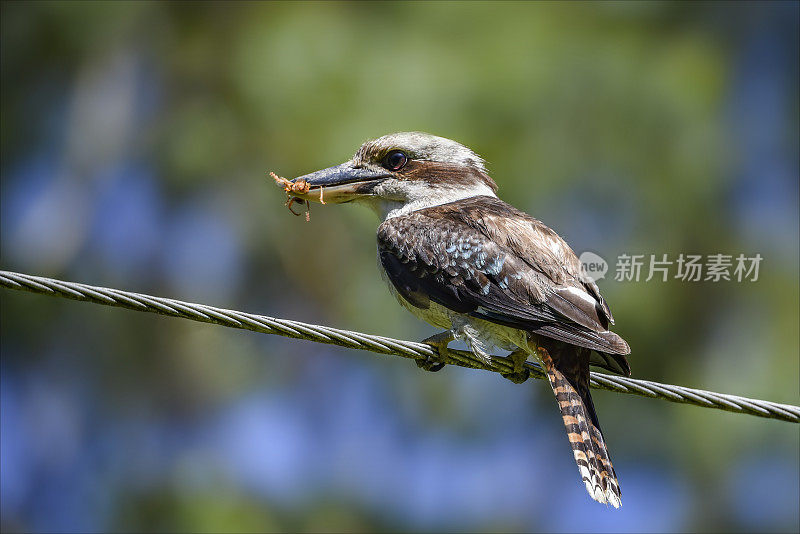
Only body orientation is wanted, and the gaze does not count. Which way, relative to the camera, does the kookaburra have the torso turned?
to the viewer's left
